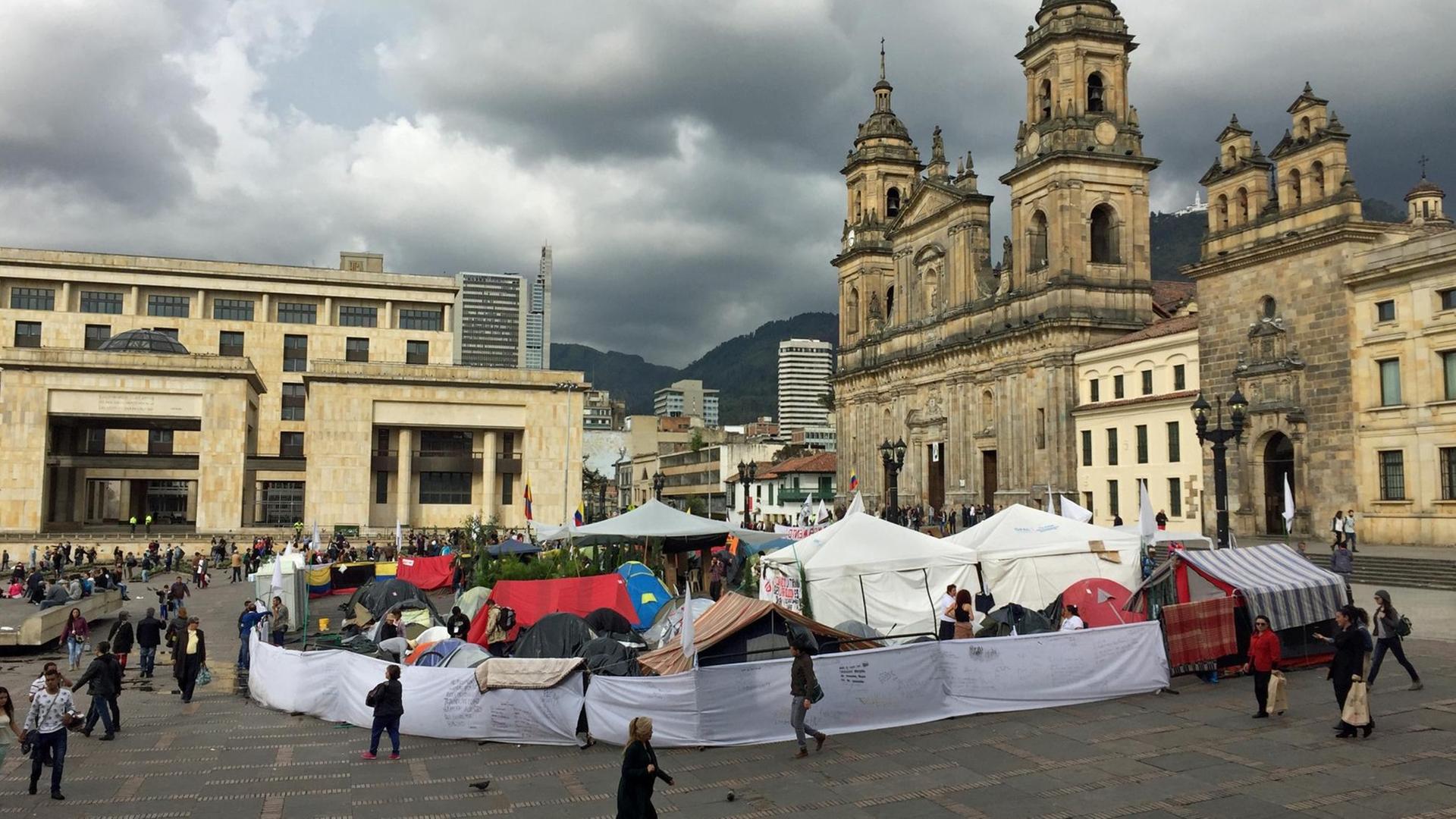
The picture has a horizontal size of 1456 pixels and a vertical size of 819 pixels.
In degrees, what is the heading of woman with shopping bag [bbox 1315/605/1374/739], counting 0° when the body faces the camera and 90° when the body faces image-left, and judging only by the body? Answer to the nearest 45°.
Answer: approximately 90°

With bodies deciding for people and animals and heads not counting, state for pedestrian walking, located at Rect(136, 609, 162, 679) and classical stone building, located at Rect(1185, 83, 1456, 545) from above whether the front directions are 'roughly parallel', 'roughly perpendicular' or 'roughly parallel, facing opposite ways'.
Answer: roughly perpendicular

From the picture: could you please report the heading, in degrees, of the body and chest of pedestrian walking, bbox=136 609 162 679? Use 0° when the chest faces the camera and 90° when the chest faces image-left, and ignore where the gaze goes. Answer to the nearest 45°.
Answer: approximately 180°

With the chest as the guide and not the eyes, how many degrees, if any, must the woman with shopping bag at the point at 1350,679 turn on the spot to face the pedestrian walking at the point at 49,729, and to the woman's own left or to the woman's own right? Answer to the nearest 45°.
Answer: approximately 45° to the woman's own left

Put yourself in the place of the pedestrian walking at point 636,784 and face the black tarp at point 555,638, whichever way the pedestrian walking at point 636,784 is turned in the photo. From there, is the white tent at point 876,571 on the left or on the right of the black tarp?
right
